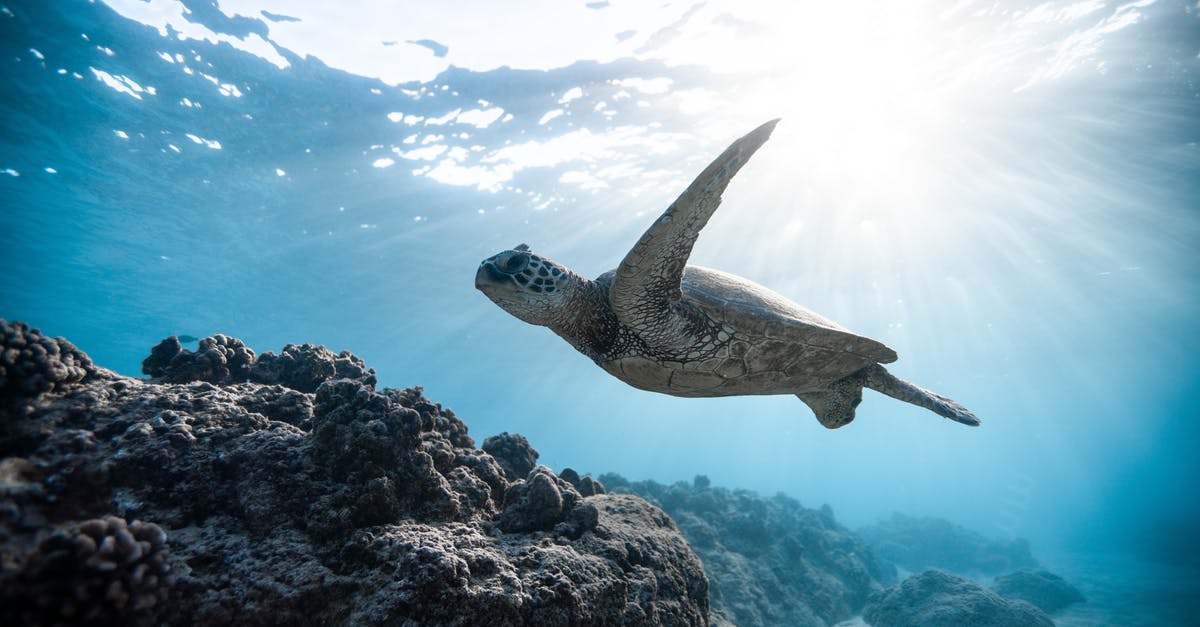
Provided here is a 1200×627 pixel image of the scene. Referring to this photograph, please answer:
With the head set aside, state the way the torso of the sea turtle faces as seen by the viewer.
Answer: to the viewer's left

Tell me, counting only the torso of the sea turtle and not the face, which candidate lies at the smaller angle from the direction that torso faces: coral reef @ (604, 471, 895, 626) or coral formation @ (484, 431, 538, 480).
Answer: the coral formation

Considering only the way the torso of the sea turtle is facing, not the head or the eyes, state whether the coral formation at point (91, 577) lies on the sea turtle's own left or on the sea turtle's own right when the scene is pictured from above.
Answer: on the sea turtle's own left

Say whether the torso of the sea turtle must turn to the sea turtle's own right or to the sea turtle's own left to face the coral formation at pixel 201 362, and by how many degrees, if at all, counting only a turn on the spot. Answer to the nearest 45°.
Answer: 0° — it already faces it

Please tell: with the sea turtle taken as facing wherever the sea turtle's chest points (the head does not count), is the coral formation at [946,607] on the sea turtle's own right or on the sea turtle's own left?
on the sea turtle's own right

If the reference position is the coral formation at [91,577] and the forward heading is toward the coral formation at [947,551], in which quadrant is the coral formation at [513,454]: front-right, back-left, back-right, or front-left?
front-left

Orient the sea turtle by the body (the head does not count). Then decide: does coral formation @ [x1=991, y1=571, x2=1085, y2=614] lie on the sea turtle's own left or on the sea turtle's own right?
on the sea turtle's own right
